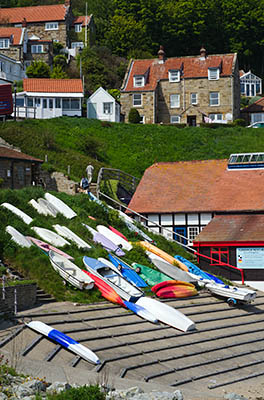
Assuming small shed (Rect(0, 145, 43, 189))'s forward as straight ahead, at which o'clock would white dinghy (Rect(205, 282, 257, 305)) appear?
The white dinghy is roughly at 11 o'clock from the small shed.

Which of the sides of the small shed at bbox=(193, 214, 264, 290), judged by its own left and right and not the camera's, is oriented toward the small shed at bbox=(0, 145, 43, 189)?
right

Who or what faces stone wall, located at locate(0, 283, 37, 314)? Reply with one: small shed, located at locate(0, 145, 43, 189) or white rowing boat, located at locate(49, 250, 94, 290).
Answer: the small shed

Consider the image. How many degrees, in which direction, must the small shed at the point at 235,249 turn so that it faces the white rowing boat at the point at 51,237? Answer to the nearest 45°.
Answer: approximately 45° to its right

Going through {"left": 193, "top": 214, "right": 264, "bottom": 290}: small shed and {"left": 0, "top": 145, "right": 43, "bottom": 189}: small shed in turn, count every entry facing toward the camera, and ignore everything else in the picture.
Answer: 2
